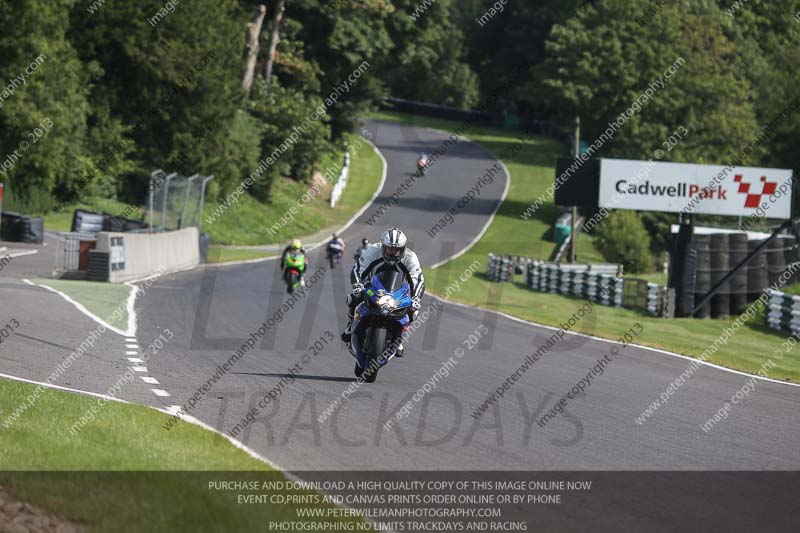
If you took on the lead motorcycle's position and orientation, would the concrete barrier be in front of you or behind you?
behind

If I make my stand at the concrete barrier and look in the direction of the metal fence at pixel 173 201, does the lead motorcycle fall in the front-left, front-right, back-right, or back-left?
back-right

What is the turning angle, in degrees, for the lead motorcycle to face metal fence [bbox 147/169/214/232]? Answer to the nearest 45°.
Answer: approximately 180°

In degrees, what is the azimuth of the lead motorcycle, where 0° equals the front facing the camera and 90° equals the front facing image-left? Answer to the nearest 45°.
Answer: approximately 0°

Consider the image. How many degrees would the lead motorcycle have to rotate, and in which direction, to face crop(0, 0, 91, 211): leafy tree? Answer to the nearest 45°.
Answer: approximately 135° to its right
